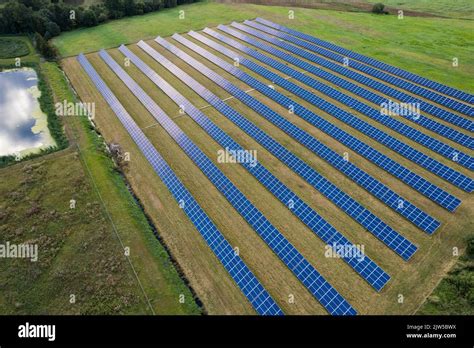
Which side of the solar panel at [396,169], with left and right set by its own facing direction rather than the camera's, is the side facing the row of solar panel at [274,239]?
front

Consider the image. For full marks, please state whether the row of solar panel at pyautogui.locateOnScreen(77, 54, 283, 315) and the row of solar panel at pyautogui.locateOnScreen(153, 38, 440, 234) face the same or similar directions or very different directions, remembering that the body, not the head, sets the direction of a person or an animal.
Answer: same or similar directions

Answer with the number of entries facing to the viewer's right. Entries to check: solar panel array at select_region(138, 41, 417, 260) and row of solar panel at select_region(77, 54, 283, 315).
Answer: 0

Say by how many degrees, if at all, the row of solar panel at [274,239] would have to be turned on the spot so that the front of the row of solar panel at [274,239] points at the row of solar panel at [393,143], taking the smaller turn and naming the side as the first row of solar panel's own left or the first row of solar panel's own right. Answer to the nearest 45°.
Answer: approximately 180°

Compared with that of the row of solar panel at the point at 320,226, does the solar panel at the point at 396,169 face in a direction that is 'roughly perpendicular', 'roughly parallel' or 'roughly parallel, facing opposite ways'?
roughly parallel

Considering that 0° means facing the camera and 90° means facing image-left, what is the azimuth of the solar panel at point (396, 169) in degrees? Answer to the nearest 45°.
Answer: approximately 45°

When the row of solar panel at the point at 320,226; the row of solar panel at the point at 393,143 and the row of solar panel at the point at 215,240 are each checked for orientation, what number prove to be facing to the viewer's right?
0

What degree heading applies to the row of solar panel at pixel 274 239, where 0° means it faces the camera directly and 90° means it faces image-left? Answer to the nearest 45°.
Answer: approximately 45°

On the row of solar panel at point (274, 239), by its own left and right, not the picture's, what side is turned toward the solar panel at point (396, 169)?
back

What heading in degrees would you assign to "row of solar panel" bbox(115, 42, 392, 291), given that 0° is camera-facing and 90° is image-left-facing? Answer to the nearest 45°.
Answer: approximately 45°

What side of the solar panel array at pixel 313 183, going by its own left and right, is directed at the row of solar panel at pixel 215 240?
front

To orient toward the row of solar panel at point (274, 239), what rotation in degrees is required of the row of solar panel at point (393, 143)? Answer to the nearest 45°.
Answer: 0° — it already faces it

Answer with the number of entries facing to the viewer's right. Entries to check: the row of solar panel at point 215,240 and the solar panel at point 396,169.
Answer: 0

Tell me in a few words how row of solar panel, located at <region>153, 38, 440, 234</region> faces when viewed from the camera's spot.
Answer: facing the viewer and to the left of the viewer

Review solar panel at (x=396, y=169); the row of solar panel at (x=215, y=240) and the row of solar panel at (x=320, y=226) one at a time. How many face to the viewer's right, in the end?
0

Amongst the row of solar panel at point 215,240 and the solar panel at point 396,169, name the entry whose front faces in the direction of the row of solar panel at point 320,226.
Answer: the solar panel

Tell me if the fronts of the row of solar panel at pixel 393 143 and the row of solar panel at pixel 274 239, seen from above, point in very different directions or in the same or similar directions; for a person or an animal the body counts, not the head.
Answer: same or similar directions

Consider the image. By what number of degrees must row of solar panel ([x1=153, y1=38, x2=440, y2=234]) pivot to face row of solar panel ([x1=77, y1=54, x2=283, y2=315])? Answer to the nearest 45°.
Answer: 0° — it already faces it
